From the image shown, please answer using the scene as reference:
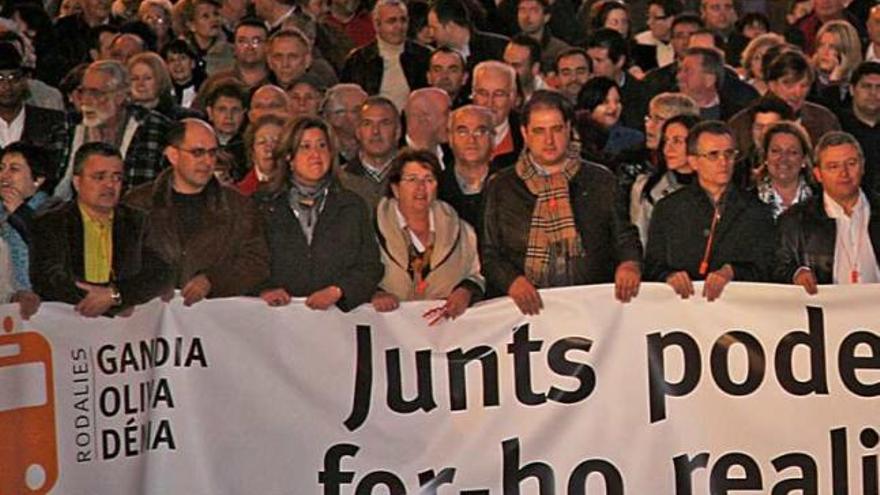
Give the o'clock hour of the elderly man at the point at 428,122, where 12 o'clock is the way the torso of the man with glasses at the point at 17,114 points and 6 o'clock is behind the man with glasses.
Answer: The elderly man is roughly at 10 o'clock from the man with glasses.

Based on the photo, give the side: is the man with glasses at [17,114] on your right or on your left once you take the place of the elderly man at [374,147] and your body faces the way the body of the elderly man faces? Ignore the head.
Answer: on your right

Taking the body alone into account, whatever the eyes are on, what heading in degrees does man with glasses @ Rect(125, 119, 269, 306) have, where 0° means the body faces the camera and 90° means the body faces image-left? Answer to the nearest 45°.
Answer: approximately 0°
